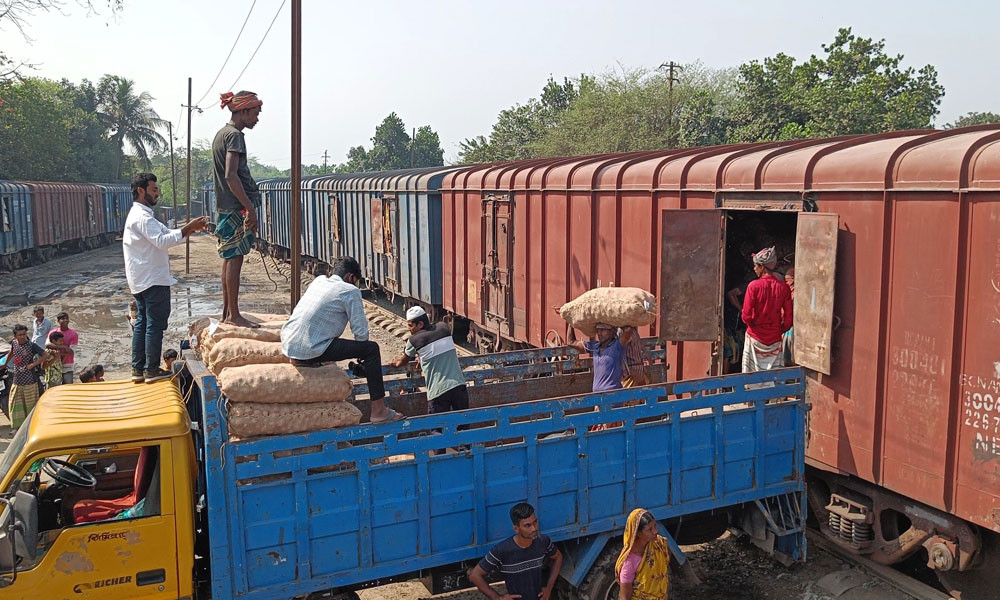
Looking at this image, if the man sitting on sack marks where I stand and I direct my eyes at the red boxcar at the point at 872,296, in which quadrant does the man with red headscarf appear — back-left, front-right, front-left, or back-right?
back-left

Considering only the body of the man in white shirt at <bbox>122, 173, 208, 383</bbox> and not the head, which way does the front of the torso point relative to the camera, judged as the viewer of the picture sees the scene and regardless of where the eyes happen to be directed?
to the viewer's right

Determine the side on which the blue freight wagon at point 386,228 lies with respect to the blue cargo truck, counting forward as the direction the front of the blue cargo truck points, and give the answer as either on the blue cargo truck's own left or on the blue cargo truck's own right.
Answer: on the blue cargo truck's own right

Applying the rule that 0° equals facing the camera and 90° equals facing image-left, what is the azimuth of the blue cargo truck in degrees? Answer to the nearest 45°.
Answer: approximately 90°

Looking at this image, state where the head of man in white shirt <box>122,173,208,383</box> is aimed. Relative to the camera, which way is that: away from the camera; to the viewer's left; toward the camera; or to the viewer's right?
to the viewer's right

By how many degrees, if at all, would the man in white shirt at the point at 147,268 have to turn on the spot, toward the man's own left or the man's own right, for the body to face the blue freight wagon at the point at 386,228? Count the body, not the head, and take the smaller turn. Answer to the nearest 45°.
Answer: approximately 90° to the man's own left
